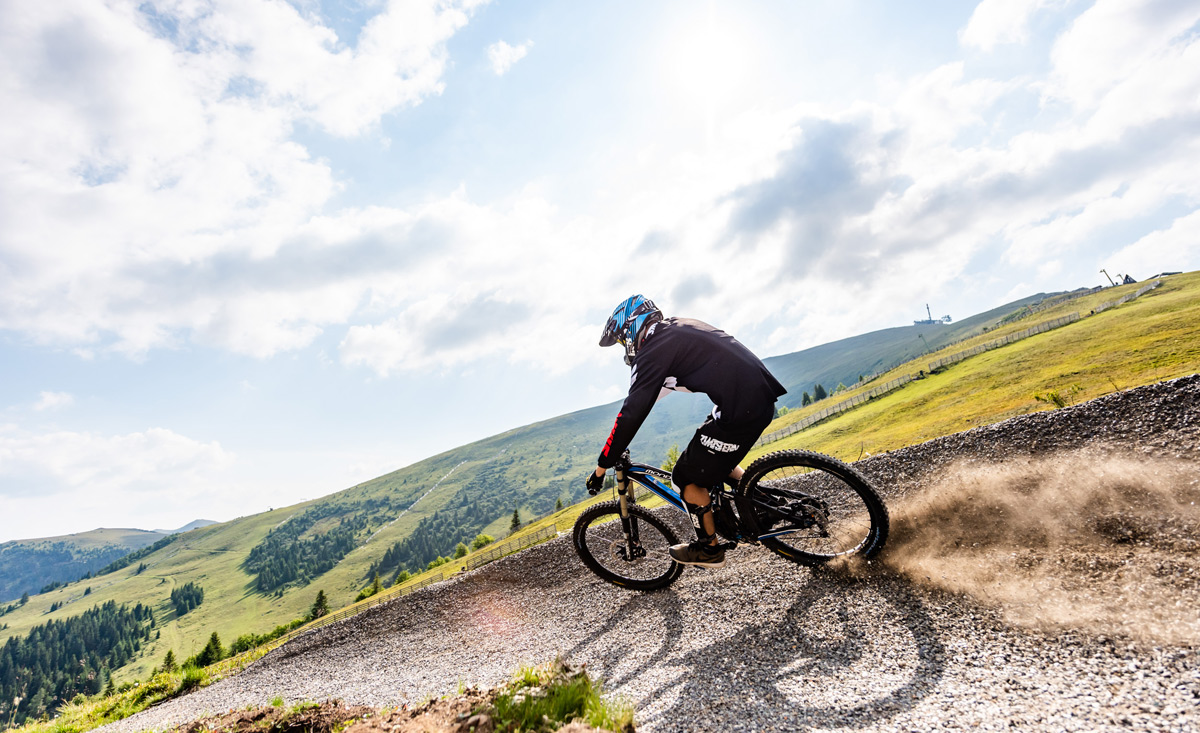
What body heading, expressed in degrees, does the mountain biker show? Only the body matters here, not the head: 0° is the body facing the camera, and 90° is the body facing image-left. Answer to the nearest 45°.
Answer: approximately 90°

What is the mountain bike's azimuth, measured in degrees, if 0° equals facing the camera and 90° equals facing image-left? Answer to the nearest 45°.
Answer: approximately 90°
